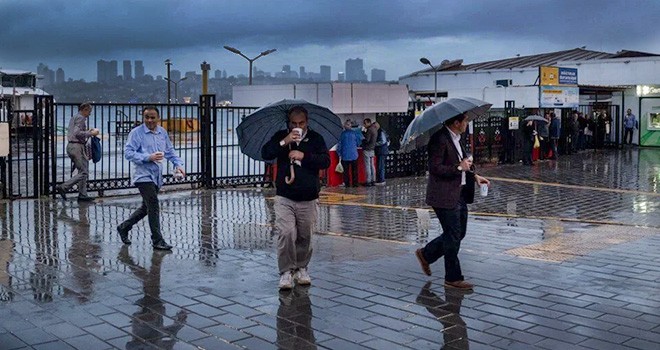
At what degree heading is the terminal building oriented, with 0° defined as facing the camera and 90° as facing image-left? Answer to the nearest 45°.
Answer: approximately 45°

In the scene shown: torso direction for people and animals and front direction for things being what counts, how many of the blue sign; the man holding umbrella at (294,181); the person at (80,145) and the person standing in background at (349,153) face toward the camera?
2

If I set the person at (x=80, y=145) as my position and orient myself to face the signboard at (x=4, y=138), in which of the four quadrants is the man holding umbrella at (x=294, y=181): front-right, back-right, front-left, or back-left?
back-left

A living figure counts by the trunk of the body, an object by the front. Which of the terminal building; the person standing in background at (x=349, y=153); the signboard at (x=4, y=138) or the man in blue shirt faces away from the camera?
the person standing in background

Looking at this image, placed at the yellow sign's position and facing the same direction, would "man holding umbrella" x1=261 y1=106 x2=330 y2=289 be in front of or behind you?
in front

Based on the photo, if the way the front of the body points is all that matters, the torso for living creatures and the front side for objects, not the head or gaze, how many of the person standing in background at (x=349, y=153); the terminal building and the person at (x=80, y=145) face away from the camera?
1

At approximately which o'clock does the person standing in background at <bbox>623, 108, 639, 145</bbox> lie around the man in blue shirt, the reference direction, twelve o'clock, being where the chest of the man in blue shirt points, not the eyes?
The person standing in background is roughly at 9 o'clock from the man in blue shirt.

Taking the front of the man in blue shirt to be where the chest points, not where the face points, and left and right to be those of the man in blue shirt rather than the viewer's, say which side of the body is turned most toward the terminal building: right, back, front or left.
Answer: left
